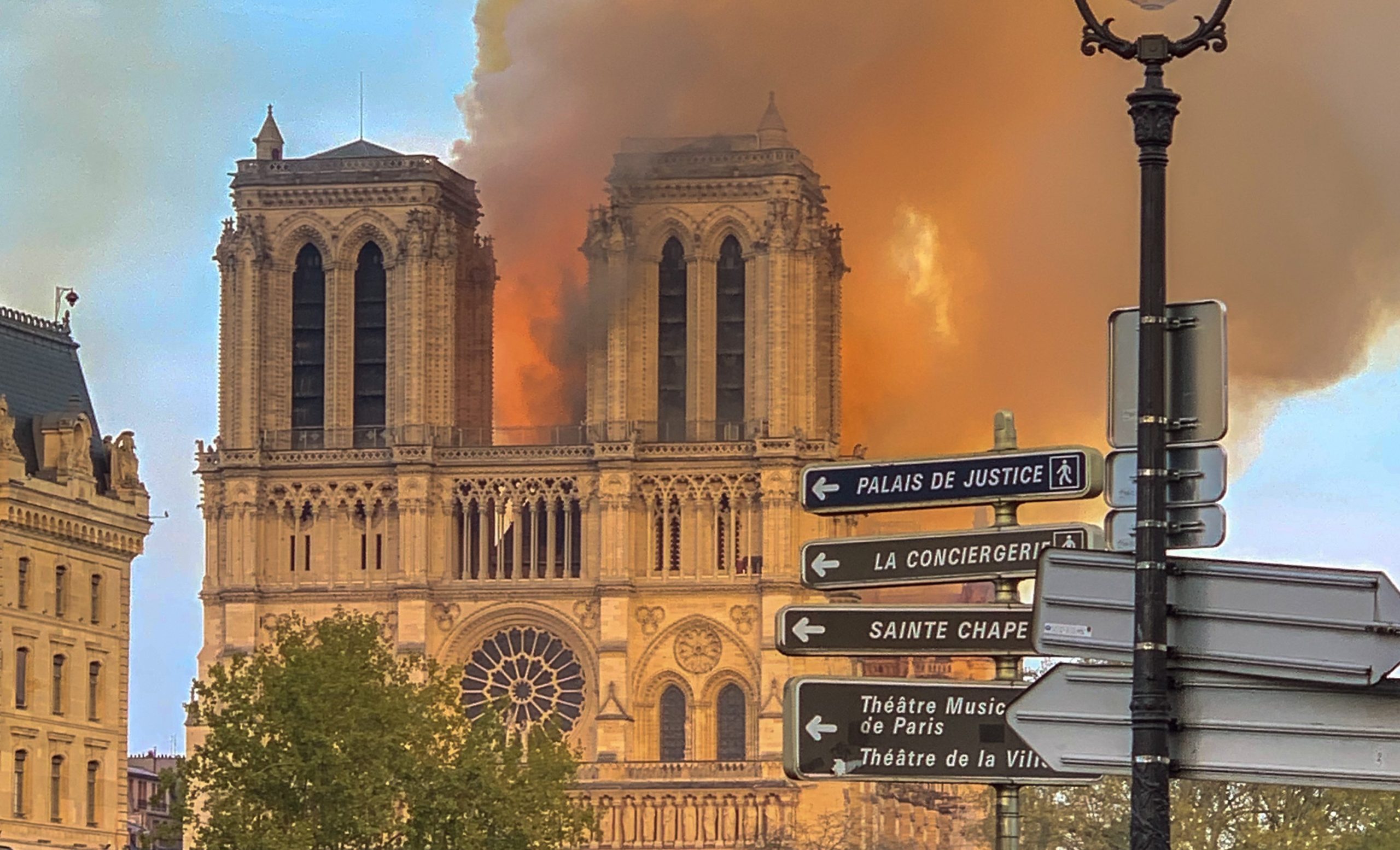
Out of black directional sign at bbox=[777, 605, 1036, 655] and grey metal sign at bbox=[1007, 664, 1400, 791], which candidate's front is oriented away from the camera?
the grey metal sign

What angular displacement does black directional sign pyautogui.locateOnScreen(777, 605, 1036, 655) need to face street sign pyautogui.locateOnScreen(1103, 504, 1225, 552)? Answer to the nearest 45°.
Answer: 0° — it already faces it

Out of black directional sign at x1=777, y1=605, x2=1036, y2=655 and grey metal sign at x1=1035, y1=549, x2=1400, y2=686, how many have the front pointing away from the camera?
1

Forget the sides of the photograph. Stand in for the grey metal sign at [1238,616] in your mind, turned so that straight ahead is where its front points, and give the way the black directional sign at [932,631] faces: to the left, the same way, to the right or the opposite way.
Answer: the opposite way

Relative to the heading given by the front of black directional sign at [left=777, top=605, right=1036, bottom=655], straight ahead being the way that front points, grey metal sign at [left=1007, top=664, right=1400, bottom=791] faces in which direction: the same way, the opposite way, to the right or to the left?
the opposite way

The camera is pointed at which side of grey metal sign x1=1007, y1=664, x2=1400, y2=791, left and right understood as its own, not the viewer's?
back

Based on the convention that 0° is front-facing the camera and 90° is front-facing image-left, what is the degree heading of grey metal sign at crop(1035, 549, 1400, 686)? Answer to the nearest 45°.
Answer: approximately 180°
